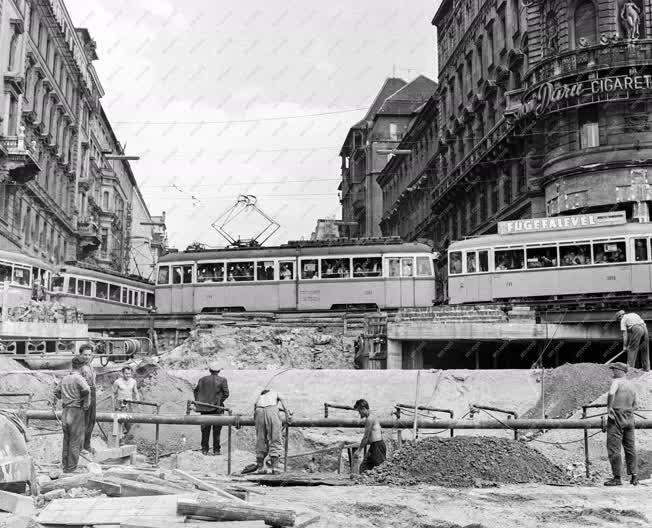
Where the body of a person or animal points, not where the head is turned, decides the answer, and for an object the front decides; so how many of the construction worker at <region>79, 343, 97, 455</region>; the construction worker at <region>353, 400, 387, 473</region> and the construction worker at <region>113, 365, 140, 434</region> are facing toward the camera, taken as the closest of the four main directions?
2

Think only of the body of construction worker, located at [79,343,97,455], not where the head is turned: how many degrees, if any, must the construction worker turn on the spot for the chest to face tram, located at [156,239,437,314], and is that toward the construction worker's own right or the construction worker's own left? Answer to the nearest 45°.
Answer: approximately 135° to the construction worker's own left

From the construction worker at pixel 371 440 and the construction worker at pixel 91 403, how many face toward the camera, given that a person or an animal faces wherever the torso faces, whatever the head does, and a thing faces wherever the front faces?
1

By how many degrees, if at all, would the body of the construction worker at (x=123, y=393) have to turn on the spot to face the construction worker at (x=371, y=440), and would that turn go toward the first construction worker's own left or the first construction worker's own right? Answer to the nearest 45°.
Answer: approximately 45° to the first construction worker's own left
